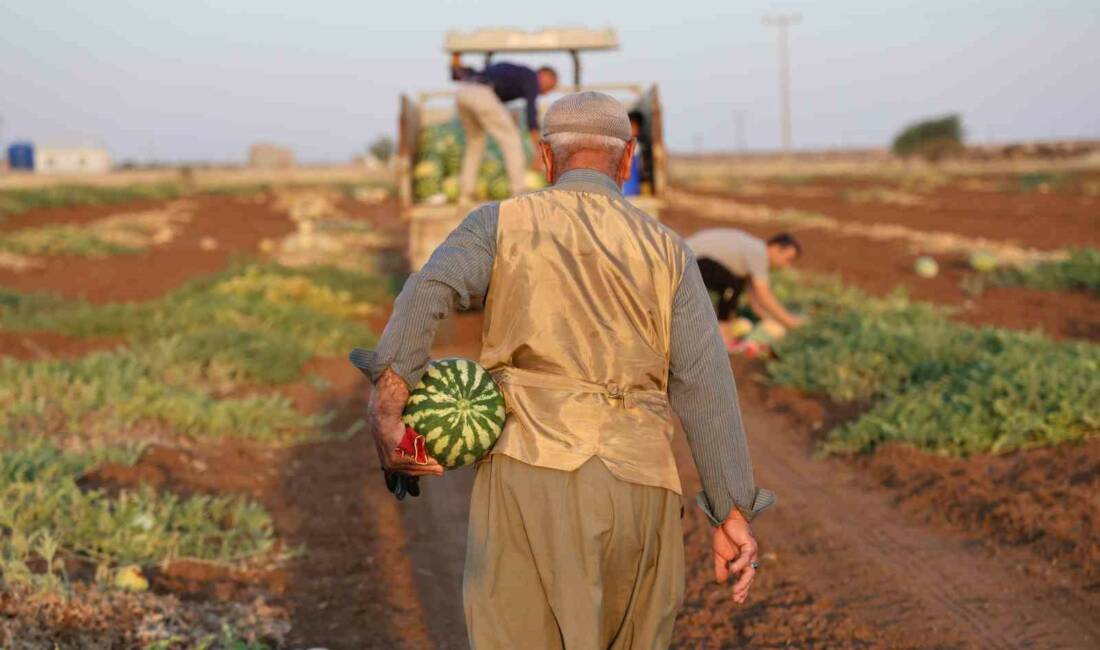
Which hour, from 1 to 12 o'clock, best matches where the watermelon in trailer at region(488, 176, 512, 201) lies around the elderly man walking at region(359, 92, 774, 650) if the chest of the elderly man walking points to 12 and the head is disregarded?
The watermelon in trailer is roughly at 12 o'clock from the elderly man walking.

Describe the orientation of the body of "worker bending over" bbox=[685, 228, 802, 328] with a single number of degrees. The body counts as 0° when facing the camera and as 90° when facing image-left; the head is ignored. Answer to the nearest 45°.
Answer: approximately 270°

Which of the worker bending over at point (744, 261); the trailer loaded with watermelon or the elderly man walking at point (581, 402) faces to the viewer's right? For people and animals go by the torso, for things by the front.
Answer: the worker bending over

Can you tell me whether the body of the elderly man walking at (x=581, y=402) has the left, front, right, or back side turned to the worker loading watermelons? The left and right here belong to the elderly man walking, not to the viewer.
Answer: front

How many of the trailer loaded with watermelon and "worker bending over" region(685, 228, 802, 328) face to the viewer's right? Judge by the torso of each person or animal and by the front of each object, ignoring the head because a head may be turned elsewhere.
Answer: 1

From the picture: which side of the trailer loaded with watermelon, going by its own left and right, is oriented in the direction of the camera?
back

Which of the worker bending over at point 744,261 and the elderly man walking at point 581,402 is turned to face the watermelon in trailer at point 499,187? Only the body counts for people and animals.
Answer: the elderly man walking

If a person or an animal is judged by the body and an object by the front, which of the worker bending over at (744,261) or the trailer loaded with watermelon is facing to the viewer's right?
the worker bending over

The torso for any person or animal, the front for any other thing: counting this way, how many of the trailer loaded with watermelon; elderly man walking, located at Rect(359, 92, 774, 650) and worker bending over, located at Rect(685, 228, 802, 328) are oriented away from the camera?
2

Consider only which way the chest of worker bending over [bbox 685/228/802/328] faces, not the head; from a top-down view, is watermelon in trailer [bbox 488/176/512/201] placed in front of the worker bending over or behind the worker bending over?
behind

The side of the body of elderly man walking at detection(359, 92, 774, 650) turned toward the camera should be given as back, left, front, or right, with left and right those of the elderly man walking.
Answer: back
